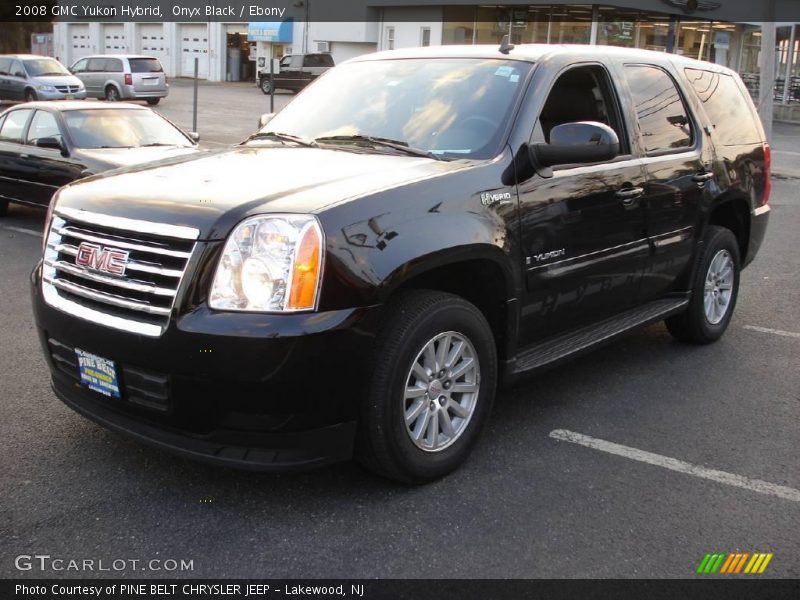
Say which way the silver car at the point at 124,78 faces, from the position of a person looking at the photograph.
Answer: facing away from the viewer and to the left of the viewer

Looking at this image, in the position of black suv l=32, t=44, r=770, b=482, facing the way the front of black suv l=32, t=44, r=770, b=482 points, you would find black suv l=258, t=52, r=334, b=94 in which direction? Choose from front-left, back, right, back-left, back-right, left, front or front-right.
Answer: back-right

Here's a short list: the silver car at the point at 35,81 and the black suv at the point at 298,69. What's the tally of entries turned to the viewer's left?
1

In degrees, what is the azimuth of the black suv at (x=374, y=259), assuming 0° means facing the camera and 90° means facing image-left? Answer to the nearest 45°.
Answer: approximately 45°

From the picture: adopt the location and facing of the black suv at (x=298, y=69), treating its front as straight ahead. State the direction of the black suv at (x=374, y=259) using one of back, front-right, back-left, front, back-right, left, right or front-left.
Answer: left

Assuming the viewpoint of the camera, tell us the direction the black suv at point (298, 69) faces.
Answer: facing to the left of the viewer

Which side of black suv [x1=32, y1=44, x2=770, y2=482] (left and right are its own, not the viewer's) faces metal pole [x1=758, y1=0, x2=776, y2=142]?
back

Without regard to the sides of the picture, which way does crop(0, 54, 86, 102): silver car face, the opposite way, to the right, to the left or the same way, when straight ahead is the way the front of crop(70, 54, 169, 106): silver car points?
the opposite way

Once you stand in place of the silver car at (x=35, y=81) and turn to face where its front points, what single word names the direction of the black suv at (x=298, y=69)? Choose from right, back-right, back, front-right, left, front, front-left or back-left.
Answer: left

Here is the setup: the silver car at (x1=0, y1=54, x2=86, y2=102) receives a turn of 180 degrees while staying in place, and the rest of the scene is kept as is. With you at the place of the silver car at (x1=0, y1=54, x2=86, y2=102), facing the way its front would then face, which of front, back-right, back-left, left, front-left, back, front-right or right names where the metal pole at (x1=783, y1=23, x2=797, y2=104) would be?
back-right
